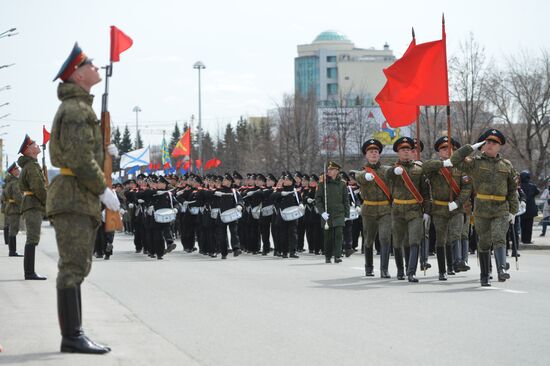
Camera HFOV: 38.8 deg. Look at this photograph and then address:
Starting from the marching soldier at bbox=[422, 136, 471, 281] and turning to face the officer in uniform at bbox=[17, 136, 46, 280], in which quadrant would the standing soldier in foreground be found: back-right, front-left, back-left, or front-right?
front-left

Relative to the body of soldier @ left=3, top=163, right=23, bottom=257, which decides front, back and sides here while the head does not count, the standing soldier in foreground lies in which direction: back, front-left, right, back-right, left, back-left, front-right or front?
right

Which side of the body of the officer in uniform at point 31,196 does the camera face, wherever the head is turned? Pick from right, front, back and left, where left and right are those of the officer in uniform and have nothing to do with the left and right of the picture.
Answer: right

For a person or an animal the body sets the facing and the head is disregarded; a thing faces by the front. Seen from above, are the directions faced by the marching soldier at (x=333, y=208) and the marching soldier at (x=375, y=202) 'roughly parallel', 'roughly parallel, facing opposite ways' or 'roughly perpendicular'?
roughly parallel

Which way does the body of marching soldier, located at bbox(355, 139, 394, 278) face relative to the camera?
toward the camera

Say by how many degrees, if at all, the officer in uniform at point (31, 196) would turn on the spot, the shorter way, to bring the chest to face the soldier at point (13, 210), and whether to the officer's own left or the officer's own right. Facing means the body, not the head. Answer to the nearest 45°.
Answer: approximately 90° to the officer's own left

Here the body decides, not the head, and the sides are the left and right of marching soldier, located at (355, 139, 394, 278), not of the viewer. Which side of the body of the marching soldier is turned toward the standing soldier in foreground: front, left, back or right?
front

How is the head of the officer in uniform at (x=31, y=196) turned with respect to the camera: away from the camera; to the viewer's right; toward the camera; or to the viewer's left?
to the viewer's right

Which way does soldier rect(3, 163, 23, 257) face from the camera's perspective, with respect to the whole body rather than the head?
to the viewer's right

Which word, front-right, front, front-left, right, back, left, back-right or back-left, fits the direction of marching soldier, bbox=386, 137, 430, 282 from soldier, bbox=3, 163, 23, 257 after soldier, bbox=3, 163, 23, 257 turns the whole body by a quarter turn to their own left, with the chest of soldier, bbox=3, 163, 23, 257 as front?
back-right

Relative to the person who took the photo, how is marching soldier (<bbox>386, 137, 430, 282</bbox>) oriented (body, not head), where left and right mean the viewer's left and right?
facing the viewer

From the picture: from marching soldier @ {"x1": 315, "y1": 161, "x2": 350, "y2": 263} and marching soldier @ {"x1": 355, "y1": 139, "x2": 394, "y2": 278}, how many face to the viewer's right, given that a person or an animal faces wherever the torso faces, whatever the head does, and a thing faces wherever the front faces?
0

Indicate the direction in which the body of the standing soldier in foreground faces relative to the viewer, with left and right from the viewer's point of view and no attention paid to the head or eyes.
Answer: facing to the right of the viewer

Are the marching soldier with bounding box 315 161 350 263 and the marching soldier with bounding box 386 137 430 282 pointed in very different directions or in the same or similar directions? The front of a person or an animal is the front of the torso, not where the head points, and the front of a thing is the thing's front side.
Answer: same or similar directions
